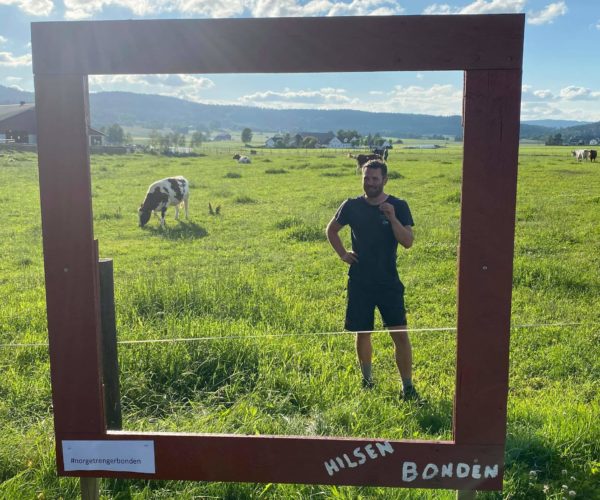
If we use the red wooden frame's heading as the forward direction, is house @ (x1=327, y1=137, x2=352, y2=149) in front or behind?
behind

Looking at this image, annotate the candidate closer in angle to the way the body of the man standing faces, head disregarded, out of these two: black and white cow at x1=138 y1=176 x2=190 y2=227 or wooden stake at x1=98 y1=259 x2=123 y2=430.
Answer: the wooden stake

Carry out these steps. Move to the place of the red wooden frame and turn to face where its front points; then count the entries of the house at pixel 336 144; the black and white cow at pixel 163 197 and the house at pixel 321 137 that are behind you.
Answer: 3

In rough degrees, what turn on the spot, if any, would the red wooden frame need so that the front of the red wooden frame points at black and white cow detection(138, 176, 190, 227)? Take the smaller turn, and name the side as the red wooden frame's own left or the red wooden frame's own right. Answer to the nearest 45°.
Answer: approximately 180°

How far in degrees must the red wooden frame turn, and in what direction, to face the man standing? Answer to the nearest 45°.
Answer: approximately 180°

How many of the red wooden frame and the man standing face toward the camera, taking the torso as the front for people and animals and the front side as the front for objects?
2

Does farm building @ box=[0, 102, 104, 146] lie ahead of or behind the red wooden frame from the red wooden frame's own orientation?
behind

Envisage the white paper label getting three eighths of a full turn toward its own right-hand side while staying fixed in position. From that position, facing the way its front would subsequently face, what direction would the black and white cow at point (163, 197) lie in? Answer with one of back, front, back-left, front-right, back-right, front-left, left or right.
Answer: front-right

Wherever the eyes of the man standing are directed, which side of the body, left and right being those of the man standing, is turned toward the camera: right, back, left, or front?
front

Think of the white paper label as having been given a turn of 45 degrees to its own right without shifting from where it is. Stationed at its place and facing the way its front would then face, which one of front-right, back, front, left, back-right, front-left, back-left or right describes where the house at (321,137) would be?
back

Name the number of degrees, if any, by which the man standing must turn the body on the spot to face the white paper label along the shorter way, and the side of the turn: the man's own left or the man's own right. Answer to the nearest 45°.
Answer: approximately 45° to the man's own right

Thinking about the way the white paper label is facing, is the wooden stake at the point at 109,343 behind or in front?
behind

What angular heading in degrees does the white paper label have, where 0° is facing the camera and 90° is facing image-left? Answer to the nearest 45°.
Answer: approximately 0°
